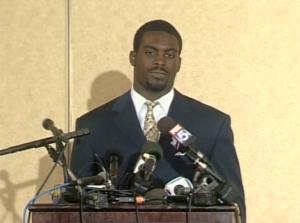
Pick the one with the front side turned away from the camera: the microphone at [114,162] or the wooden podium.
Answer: the microphone

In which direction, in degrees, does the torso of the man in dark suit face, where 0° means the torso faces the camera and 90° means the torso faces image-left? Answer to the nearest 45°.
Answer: approximately 0°

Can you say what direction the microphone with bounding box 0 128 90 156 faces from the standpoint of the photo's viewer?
facing to the right of the viewer

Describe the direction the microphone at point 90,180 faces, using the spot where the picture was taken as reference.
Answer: facing to the right of the viewer

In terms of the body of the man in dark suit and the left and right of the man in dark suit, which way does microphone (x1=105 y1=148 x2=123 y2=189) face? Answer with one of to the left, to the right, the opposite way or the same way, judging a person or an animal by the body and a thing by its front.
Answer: the opposite way

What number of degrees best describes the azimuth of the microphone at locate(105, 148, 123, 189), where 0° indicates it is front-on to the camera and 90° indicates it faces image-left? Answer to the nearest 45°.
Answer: approximately 180°
